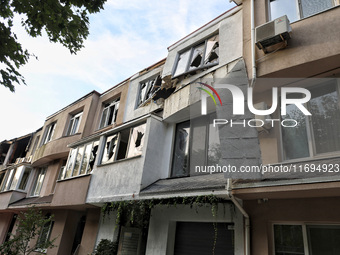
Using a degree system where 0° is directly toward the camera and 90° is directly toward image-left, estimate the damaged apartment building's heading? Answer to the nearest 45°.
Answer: approximately 45°
